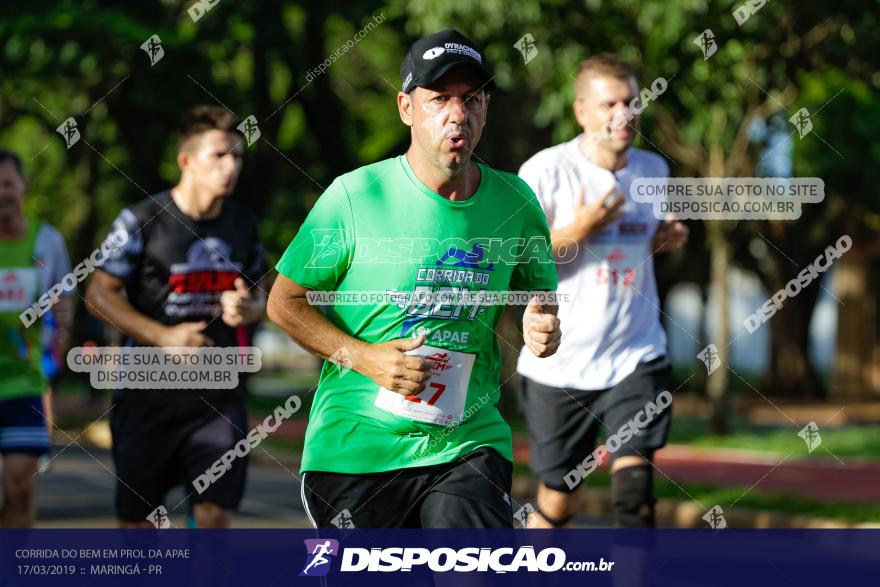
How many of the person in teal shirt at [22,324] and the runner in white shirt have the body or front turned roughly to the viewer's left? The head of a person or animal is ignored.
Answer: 0

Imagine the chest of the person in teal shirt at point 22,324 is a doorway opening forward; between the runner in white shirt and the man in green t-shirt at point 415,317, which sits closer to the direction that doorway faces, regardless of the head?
the man in green t-shirt

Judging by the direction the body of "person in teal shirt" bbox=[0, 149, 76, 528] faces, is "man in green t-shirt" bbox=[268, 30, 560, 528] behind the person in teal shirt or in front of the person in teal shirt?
in front

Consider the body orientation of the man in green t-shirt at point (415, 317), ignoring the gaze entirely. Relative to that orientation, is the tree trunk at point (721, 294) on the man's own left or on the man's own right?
on the man's own left

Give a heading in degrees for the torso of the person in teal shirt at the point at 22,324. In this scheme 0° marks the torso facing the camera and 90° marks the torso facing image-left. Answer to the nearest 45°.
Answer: approximately 0°

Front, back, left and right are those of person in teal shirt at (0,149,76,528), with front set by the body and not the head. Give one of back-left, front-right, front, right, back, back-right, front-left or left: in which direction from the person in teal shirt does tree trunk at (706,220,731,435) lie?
back-left

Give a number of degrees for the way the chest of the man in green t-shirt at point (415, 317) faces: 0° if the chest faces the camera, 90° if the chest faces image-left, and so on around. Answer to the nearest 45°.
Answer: approximately 315°

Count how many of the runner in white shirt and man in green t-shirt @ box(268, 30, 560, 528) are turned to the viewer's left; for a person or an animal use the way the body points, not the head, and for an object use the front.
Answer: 0

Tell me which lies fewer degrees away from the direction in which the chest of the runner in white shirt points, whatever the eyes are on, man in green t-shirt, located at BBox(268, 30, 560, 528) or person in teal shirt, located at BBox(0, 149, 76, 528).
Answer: the man in green t-shirt

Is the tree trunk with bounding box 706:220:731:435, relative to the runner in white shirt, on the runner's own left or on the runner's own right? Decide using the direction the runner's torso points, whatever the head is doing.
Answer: on the runner's own left

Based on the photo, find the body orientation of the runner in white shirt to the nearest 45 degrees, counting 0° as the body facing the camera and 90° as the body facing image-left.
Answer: approximately 315°
